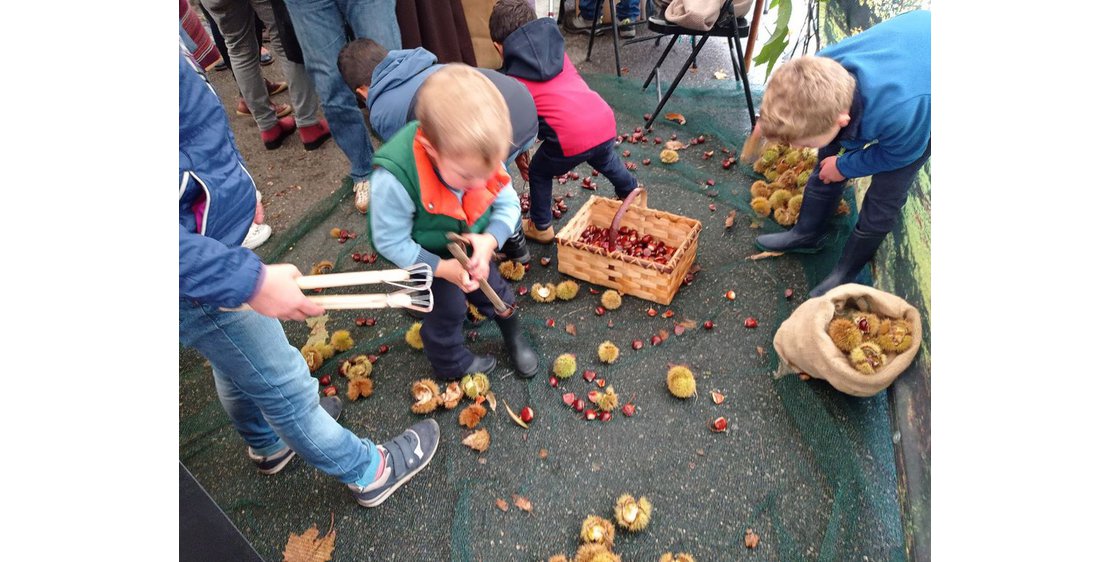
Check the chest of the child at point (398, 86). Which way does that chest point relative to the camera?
to the viewer's left

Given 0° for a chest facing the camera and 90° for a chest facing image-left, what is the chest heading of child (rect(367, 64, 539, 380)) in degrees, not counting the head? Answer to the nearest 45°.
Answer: approximately 315°

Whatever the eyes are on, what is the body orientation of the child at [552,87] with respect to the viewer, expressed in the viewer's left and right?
facing away from the viewer and to the left of the viewer

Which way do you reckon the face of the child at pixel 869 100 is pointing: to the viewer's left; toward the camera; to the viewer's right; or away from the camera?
to the viewer's left

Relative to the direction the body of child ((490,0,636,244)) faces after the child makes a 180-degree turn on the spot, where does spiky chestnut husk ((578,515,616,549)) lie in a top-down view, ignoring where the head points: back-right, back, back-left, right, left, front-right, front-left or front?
front-right

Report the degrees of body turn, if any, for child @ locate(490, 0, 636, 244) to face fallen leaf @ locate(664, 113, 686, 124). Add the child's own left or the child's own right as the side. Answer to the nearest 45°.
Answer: approximately 90° to the child's own right

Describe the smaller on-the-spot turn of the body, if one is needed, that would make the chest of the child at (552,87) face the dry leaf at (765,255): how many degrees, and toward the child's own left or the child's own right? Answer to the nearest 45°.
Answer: approximately 135° to the child's own right

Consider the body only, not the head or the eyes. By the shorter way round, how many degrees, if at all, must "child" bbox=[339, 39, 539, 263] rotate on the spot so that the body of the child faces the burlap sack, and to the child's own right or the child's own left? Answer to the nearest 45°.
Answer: approximately 135° to the child's own left

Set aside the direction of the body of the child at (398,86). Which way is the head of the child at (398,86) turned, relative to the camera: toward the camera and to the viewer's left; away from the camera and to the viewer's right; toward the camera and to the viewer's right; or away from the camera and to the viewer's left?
away from the camera and to the viewer's left

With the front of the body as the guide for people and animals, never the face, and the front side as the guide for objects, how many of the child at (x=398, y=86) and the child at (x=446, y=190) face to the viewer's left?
1

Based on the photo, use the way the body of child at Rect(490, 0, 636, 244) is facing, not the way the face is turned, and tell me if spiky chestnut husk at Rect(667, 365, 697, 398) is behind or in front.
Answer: behind

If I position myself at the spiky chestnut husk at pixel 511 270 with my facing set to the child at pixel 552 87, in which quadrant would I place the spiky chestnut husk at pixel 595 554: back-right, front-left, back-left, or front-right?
back-right

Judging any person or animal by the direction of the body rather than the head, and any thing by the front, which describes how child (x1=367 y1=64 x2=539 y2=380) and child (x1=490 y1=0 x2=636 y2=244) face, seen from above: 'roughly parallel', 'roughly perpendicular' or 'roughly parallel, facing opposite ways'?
roughly parallel, facing opposite ways
